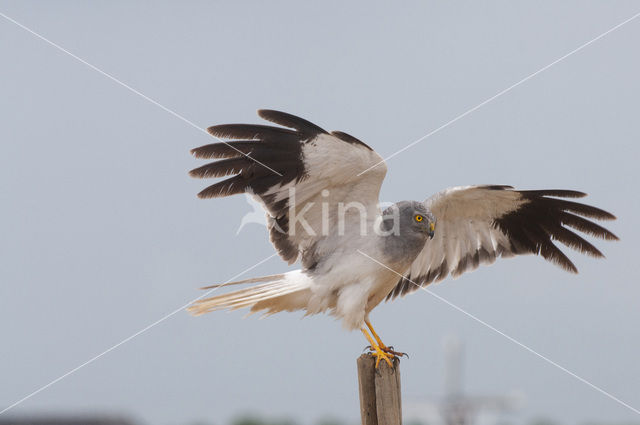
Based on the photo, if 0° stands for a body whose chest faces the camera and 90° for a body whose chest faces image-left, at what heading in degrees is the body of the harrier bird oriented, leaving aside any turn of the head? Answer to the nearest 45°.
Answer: approximately 315°
